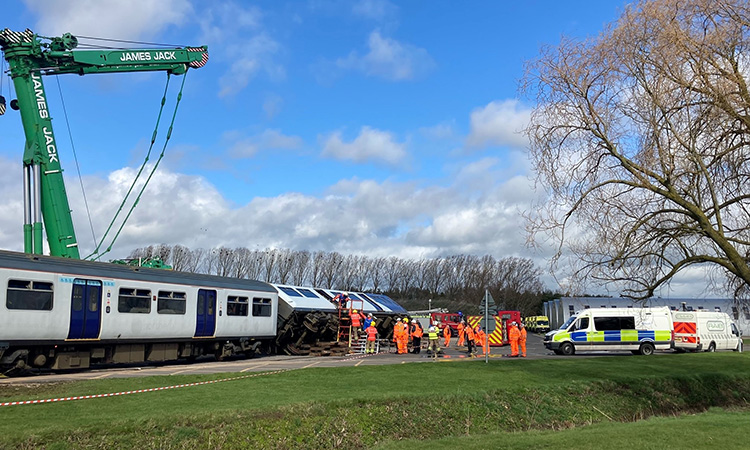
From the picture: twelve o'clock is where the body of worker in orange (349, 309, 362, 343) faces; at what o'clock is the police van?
The police van is roughly at 3 o'clock from the worker in orange.

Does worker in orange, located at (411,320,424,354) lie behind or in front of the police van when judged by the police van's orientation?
in front

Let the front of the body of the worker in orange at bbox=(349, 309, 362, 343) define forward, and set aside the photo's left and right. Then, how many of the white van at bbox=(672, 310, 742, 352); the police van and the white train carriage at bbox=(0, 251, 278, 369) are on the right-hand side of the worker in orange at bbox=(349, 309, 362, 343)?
2

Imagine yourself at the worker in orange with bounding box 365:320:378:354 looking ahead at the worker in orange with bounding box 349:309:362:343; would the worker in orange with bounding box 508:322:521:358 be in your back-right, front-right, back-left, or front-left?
back-right

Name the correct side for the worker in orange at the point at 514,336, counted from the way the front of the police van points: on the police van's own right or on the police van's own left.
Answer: on the police van's own left

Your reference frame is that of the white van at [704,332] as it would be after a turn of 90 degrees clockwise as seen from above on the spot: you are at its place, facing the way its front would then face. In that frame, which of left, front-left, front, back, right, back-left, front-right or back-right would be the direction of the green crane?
right

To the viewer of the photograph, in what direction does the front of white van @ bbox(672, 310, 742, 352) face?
facing away from the viewer and to the right of the viewer

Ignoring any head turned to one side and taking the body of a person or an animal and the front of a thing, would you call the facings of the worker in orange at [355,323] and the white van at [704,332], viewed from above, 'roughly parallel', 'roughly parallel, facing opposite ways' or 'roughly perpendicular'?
roughly perpendicular

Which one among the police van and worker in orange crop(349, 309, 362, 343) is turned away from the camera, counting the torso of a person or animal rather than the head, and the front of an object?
the worker in orange

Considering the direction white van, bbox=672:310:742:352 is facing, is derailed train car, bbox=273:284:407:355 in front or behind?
behind

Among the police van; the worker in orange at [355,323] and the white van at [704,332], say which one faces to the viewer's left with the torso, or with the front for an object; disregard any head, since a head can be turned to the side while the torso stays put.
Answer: the police van

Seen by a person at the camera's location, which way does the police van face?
facing to the left of the viewer

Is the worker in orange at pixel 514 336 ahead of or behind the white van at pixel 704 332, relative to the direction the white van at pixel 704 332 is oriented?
behind

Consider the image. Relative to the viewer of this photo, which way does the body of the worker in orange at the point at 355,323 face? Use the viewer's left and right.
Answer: facing away from the viewer

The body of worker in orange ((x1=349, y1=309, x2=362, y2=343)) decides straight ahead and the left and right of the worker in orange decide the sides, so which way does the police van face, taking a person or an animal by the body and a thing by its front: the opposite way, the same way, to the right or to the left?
to the left

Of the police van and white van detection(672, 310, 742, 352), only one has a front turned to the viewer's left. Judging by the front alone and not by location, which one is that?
the police van
